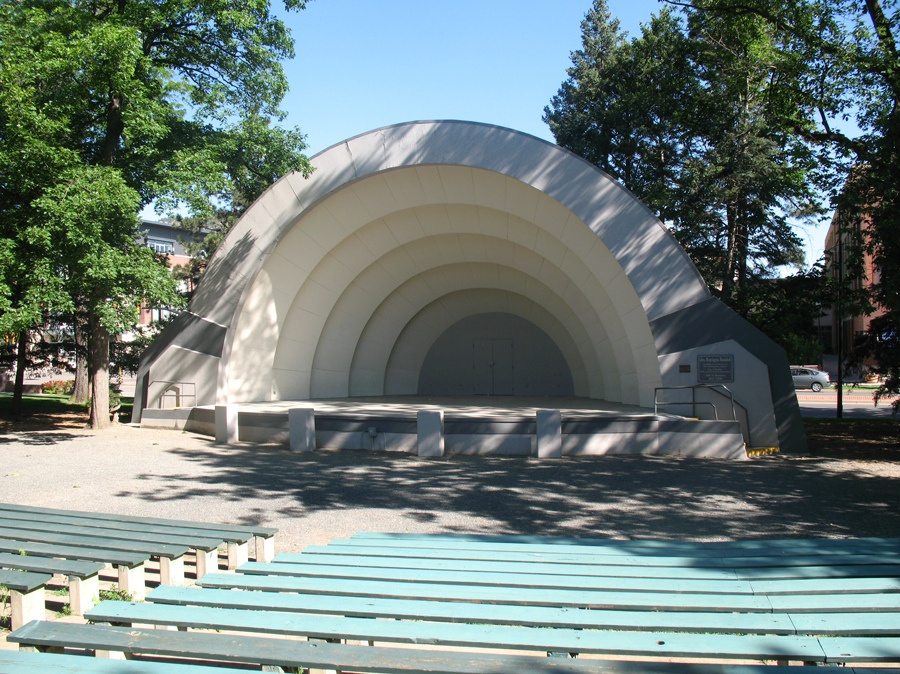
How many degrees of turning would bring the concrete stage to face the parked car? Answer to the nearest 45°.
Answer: approximately 135° to its left

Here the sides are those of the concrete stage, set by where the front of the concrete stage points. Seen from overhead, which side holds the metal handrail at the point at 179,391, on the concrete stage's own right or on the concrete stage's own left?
on the concrete stage's own right

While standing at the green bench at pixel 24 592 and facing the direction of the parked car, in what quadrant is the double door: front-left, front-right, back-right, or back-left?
front-left

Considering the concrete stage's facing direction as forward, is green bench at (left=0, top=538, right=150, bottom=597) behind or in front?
in front

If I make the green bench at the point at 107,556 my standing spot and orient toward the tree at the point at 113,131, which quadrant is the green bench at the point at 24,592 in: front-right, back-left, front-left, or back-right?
back-left

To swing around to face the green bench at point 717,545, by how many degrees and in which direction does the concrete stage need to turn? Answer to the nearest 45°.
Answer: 0° — it already faces it

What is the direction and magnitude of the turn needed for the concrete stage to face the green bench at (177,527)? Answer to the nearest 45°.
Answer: approximately 45° to its right

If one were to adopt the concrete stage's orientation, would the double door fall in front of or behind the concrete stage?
behind

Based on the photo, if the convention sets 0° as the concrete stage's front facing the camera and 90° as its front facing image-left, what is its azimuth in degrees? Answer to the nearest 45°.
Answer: approximately 0°

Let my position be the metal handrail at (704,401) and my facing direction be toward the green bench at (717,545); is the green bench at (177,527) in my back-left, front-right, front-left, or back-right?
front-right

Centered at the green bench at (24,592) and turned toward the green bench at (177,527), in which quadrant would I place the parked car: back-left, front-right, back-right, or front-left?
front-right

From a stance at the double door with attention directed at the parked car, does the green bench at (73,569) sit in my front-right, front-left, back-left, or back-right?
back-right

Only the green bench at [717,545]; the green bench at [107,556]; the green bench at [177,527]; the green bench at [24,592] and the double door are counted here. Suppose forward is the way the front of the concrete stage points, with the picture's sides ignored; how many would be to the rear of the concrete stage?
1
